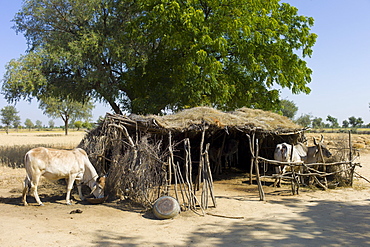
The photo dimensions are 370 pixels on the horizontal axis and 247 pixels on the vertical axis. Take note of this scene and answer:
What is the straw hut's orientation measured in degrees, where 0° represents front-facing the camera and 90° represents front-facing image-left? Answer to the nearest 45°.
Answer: approximately 315°

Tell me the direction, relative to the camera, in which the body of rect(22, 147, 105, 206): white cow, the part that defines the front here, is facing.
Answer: to the viewer's right

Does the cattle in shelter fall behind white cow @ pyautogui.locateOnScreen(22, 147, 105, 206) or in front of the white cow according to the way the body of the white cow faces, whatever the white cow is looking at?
in front

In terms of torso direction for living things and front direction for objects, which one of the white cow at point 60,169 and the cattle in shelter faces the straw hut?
the white cow

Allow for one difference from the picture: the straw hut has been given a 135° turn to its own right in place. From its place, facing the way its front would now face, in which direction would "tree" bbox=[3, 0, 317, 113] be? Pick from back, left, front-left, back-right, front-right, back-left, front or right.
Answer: right

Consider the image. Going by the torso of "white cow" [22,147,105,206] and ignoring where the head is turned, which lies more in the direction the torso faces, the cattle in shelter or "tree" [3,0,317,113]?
the cattle in shelter

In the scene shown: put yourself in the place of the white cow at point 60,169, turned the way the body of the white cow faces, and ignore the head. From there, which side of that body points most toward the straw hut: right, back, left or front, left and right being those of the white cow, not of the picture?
front
